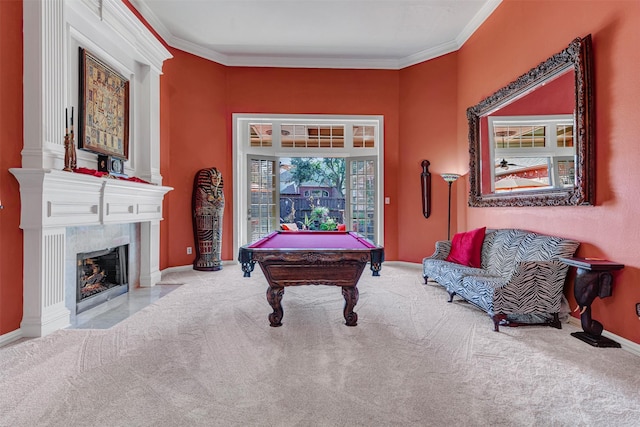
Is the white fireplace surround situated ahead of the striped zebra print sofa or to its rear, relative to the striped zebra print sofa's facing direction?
ahead

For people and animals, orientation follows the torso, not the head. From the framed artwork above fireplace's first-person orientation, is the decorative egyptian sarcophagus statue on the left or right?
on its left

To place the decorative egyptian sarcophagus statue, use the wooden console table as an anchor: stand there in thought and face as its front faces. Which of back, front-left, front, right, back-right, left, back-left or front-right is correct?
front-right

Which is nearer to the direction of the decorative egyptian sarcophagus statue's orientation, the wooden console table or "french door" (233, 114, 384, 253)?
the wooden console table

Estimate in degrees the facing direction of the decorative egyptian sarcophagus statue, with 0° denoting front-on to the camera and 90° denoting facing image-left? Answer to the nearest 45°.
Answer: approximately 315°

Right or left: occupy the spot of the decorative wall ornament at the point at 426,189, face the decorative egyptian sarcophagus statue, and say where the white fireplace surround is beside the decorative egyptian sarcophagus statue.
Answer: left

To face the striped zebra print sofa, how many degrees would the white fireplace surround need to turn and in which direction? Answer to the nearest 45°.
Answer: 0° — it already faces it

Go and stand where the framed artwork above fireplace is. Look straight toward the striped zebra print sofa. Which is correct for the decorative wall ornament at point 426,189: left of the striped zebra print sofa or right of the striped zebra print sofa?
left

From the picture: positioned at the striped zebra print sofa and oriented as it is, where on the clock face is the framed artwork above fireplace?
The framed artwork above fireplace is roughly at 1 o'clock from the striped zebra print sofa.

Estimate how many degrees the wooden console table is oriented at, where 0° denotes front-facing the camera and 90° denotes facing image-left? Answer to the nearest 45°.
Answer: approximately 45°

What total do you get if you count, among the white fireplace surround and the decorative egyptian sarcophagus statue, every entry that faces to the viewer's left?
0

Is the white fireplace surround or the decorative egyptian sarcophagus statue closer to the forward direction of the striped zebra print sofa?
the white fireplace surround

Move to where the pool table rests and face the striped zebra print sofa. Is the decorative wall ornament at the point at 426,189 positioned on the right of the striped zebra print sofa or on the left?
left

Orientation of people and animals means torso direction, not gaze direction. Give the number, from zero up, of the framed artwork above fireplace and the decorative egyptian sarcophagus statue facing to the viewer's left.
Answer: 0
